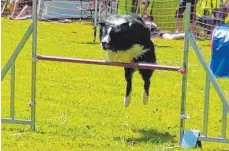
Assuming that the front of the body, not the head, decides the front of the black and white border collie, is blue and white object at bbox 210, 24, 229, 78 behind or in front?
behind

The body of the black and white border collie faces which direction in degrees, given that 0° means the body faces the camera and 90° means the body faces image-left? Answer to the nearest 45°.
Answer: approximately 45°
